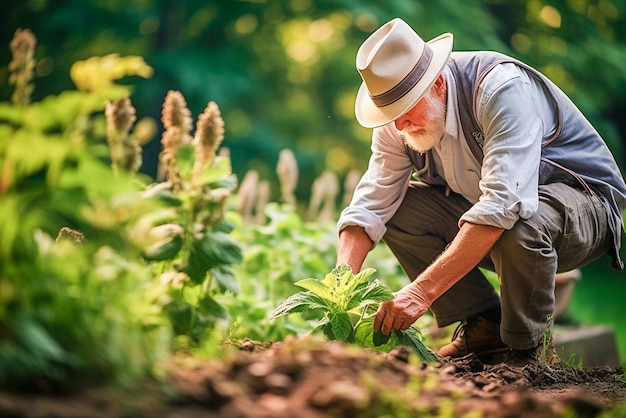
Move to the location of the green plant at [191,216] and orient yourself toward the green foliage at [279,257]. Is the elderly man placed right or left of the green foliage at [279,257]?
right

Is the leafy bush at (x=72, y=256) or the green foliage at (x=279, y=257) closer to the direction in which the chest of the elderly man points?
the leafy bush

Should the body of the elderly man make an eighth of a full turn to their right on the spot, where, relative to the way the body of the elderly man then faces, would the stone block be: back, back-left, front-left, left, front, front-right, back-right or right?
right

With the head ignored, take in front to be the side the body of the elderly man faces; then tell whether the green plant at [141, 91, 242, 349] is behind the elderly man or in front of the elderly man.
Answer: in front

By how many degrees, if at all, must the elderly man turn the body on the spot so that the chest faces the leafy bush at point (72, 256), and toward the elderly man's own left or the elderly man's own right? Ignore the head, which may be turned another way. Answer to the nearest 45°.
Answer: approximately 45° to the elderly man's own left

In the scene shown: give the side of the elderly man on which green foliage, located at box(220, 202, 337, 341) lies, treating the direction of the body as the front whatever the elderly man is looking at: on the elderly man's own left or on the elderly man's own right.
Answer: on the elderly man's own right

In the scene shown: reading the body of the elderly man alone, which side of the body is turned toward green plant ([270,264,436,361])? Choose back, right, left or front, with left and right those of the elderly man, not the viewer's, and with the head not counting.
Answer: front

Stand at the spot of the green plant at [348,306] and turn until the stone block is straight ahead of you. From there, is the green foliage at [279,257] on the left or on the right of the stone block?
left

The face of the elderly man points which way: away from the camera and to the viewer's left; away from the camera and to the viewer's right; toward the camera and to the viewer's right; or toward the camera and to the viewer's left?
toward the camera and to the viewer's left
